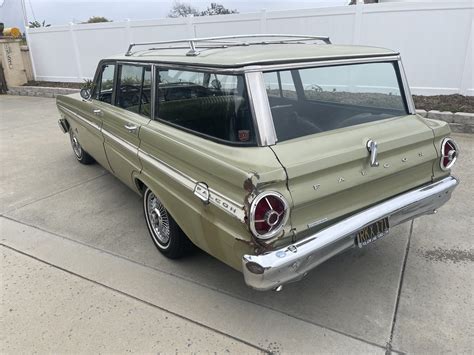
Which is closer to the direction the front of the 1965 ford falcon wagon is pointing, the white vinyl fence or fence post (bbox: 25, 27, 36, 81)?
the fence post

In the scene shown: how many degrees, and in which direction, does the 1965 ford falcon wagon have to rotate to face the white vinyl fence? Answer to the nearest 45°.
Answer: approximately 90° to its right

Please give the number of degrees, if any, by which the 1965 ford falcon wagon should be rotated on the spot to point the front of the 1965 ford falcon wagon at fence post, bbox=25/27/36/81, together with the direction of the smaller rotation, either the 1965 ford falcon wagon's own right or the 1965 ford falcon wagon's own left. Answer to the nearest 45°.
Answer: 0° — it already faces it

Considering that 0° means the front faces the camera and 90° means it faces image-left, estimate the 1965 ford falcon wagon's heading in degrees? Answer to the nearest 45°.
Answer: approximately 135°
